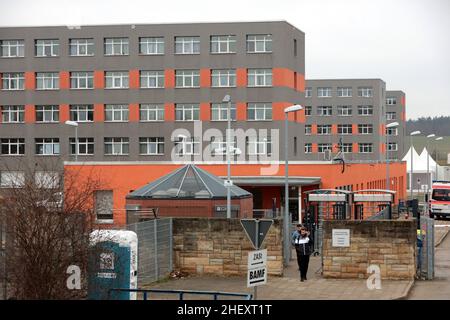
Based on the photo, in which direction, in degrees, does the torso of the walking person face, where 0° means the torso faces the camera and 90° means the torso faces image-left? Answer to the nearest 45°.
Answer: approximately 0°

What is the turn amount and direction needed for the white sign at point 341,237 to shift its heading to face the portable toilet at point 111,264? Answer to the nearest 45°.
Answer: approximately 45° to its right

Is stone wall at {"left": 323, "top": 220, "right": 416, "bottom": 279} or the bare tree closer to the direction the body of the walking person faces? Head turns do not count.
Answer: the bare tree

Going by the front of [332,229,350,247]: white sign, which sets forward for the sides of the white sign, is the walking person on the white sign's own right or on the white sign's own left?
on the white sign's own right

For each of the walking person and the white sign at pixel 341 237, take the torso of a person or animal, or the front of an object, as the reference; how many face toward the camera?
2

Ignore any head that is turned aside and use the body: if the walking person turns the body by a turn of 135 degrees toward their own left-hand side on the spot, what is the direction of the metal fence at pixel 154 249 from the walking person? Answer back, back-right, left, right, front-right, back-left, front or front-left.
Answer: back-left

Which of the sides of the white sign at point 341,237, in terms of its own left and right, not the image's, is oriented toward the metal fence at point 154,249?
right

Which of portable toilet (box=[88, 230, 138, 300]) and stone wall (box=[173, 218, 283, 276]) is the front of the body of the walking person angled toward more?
the portable toilet

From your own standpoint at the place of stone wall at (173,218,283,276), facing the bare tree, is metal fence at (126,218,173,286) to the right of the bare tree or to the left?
right
